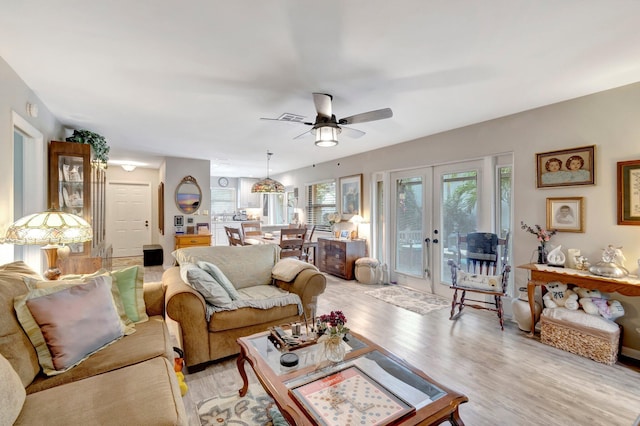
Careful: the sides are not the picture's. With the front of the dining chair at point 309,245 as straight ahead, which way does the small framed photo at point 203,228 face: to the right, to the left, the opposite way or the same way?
to the left

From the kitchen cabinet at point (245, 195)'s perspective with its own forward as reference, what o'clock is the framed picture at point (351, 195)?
The framed picture is roughly at 11 o'clock from the kitchen cabinet.

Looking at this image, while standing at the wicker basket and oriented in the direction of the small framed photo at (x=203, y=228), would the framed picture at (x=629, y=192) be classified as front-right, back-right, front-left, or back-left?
back-right

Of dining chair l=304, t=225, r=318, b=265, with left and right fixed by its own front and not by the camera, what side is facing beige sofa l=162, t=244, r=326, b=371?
left

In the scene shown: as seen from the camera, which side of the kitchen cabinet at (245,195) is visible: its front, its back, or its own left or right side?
front

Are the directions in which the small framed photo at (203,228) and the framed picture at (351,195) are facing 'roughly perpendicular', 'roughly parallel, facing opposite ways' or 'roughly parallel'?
roughly perpendicular

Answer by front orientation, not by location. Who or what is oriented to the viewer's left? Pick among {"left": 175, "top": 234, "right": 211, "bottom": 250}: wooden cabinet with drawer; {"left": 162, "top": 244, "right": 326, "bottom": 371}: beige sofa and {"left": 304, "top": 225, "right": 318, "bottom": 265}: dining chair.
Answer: the dining chair

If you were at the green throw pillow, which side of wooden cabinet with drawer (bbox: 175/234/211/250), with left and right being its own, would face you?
front

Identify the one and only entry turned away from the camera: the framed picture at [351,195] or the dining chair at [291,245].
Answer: the dining chair

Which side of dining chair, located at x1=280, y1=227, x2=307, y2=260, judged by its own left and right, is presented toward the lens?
back

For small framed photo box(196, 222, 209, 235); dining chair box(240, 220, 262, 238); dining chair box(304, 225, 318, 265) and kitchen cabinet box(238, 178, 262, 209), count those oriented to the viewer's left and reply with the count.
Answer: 1

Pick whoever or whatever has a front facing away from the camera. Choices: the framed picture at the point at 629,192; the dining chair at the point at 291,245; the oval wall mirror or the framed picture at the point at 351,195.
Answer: the dining chair

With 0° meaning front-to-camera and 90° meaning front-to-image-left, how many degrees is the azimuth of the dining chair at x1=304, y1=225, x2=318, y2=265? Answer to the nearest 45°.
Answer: approximately 90°

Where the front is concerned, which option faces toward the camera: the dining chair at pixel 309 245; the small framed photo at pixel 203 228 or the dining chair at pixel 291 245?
the small framed photo

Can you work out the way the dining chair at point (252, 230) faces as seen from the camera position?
facing the viewer
